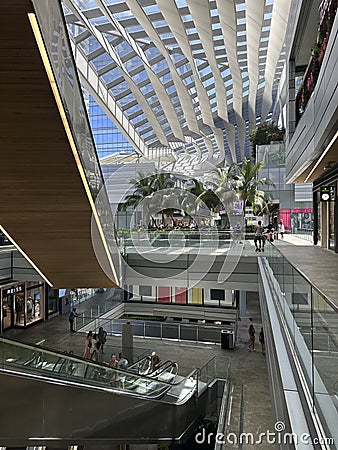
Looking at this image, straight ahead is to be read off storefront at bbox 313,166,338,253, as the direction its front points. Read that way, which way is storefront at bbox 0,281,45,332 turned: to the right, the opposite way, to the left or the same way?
the opposite way

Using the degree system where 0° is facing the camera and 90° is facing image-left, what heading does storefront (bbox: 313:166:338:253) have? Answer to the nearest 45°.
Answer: approximately 90°

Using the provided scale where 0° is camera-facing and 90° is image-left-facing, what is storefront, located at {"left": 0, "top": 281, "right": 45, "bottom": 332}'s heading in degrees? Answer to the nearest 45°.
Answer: approximately 315°

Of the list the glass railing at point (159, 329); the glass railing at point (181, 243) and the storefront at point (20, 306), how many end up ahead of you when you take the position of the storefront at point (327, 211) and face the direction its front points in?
3
